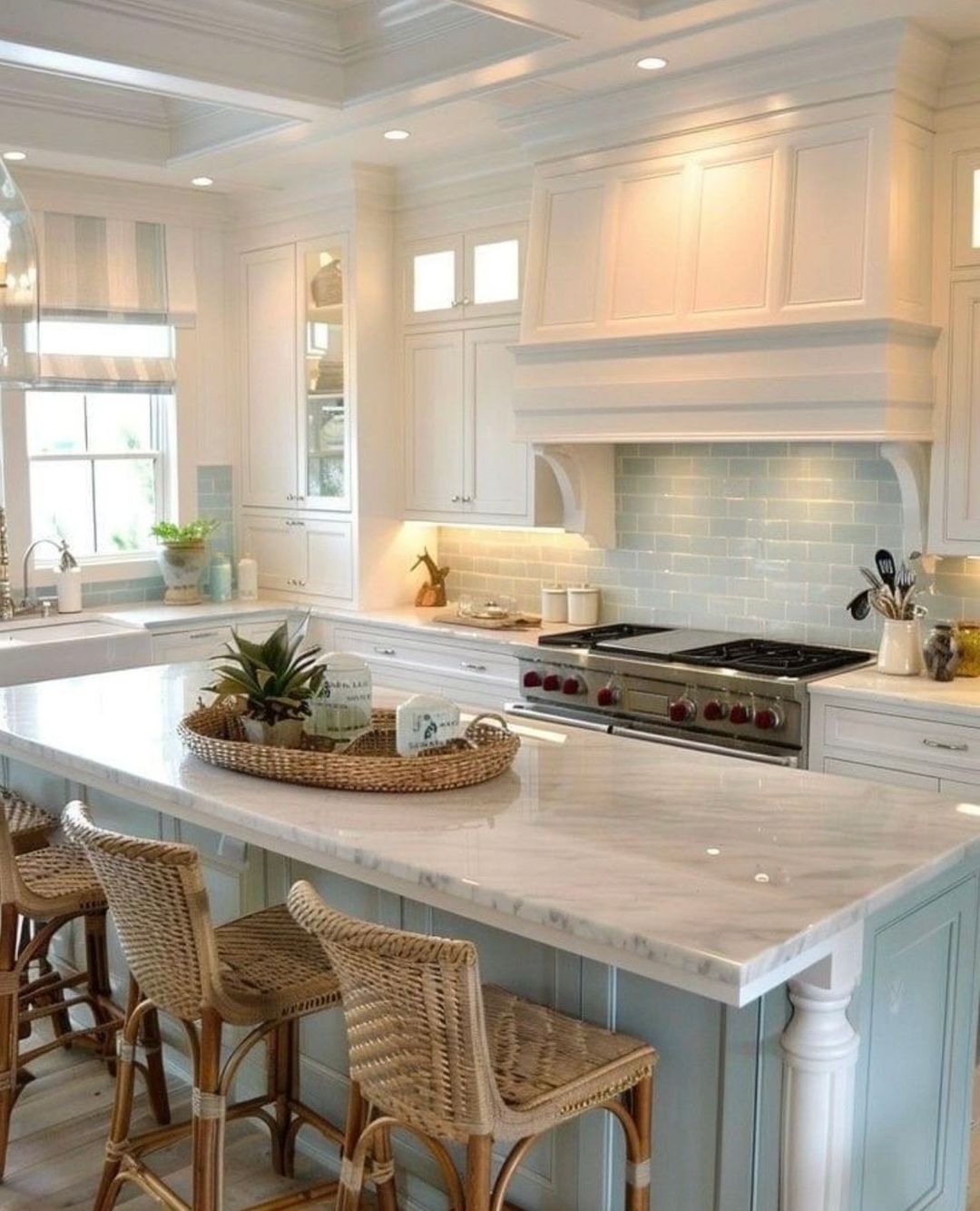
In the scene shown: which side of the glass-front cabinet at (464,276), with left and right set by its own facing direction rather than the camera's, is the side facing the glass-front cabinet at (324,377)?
right

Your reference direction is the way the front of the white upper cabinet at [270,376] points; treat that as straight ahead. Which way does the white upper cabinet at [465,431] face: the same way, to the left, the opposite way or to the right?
the same way

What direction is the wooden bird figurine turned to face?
to the viewer's left

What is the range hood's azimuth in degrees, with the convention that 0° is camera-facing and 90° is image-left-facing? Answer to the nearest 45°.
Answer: approximately 45°

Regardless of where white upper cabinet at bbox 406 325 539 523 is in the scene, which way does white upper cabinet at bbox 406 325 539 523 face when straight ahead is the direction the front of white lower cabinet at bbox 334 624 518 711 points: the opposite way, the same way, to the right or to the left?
the same way

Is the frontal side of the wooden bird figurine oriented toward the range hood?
no

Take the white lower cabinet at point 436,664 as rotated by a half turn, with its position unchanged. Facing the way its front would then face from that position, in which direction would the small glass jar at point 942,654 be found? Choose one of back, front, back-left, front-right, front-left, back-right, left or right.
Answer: right

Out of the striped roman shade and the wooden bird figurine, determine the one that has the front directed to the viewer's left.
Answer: the wooden bird figurine

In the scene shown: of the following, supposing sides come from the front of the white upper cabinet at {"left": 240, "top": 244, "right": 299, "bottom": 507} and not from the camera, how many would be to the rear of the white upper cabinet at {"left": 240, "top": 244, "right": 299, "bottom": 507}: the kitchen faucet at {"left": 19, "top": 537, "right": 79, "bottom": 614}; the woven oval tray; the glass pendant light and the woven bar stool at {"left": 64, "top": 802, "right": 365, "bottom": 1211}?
0

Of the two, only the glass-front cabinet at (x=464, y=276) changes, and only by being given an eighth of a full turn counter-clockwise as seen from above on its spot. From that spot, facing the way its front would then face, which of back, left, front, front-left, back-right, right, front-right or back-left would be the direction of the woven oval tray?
front

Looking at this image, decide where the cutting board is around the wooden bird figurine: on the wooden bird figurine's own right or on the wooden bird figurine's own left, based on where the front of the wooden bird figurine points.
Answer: on the wooden bird figurine's own left

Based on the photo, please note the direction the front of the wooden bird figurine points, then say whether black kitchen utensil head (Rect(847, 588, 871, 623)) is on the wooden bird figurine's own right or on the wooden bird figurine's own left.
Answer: on the wooden bird figurine's own left

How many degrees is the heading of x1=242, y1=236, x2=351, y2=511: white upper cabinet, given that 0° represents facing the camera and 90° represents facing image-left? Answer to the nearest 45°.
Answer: approximately 45°

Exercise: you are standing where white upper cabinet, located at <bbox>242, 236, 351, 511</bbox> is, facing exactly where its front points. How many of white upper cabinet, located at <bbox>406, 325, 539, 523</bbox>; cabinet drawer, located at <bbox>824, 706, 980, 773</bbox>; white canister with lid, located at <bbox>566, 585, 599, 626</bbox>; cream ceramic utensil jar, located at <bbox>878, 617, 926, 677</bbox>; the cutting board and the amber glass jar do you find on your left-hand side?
6

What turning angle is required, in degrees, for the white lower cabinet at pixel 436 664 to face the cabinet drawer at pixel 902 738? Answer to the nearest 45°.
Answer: approximately 90° to its left

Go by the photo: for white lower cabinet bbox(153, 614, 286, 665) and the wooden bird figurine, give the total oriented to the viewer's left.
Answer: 1

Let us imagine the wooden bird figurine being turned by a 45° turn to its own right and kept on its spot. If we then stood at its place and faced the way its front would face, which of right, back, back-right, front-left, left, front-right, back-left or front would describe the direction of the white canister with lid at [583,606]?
back

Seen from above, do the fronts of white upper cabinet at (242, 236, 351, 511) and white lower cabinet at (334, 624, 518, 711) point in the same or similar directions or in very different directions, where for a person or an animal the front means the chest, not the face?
same or similar directions
